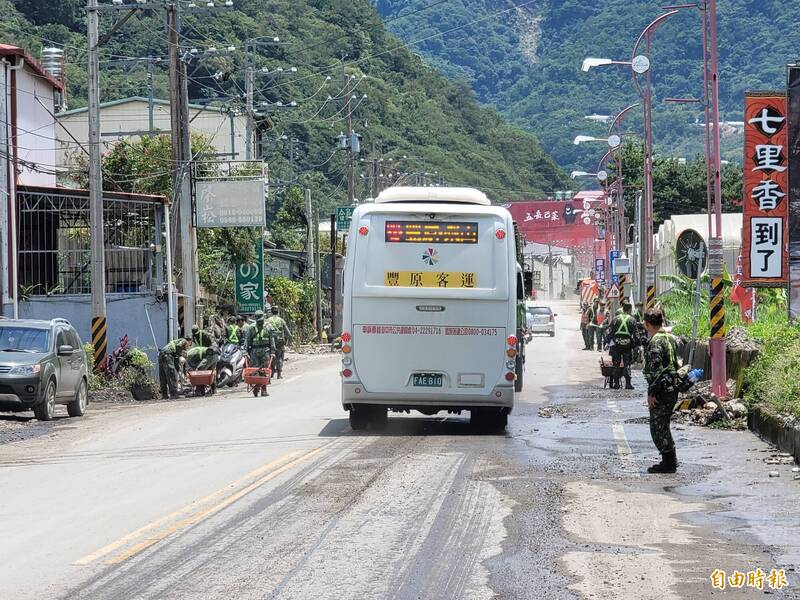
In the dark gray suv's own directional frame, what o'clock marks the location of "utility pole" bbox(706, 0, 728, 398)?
The utility pole is roughly at 8 o'clock from the dark gray suv.

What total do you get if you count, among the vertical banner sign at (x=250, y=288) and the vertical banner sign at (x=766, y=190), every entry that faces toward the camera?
2

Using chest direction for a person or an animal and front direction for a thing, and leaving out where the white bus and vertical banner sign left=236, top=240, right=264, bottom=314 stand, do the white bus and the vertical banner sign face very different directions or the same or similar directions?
very different directions

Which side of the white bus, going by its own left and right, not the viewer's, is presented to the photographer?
back

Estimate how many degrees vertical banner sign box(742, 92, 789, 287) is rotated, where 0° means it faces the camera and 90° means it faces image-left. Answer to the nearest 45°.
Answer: approximately 0°

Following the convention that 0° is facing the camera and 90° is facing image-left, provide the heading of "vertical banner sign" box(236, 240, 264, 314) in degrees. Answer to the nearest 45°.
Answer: approximately 0°

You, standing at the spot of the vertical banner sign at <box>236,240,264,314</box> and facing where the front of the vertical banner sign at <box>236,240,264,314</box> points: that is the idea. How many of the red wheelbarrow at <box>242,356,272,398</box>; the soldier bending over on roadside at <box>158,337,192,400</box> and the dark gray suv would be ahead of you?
3
